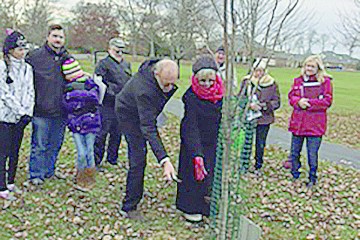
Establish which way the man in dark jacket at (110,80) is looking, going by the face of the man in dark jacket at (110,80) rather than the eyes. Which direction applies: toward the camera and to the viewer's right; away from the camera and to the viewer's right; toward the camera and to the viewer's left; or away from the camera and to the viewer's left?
toward the camera and to the viewer's right

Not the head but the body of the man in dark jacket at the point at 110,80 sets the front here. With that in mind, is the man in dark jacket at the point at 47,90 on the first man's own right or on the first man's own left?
on the first man's own right

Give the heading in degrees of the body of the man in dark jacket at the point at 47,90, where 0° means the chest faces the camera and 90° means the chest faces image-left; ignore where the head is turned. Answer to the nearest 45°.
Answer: approximately 315°

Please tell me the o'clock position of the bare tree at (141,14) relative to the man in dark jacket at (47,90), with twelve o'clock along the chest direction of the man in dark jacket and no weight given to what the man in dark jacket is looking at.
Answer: The bare tree is roughly at 8 o'clock from the man in dark jacket.

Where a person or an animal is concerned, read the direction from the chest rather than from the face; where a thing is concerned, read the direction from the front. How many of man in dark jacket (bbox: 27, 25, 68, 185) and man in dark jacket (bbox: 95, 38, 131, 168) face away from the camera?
0

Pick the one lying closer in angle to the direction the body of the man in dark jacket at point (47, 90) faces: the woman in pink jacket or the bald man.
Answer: the bald man

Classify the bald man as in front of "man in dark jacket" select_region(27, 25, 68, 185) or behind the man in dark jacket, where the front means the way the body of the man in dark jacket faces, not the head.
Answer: in front

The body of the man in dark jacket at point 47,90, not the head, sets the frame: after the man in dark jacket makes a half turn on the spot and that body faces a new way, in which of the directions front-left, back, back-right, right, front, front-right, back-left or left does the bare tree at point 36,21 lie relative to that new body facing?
front-right

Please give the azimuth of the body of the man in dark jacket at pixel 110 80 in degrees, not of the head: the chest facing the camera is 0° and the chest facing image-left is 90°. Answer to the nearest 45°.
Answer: approximately 315°

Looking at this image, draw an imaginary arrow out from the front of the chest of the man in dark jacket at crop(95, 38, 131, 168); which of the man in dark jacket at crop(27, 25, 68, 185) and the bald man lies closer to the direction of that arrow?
the bald man
